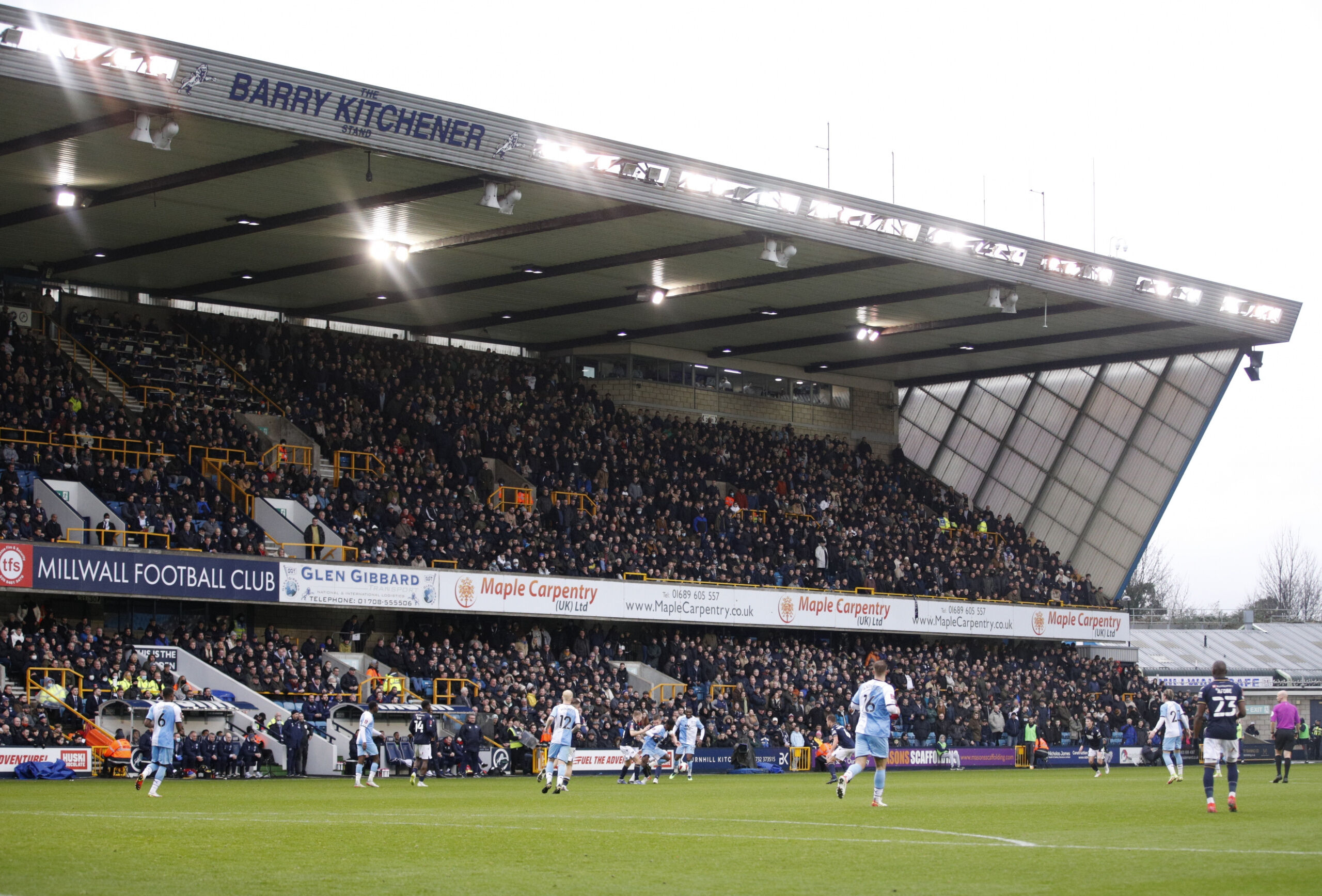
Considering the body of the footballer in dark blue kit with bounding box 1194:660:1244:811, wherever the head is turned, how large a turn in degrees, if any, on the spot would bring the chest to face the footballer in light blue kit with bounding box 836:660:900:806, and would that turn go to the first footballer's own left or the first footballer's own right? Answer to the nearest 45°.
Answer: approximately 90° to the first footballer's own left

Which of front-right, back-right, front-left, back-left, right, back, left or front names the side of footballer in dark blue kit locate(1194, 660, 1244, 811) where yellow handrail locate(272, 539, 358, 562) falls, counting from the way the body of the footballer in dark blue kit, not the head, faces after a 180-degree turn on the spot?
back-right

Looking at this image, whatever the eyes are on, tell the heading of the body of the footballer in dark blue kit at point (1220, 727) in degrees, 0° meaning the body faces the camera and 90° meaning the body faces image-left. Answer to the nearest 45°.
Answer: approximately 180°

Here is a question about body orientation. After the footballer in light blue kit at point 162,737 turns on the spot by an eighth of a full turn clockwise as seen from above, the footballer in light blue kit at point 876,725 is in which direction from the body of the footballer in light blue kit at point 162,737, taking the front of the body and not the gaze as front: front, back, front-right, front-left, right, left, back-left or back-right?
front-right

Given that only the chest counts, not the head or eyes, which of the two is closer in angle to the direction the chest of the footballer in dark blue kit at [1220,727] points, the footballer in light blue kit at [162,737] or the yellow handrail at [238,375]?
the yellow handrail

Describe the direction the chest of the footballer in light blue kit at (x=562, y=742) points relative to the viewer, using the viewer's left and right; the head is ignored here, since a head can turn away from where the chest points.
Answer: facing away from the viewer

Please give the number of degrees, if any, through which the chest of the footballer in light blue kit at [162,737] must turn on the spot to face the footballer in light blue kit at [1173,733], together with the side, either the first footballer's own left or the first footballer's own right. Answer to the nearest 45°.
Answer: approximately 45° to the first footballer's own right

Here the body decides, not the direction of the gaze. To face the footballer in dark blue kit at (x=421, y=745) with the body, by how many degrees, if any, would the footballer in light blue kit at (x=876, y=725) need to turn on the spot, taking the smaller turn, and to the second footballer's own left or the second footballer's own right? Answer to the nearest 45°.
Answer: approximately 90° to the second footballer's own left

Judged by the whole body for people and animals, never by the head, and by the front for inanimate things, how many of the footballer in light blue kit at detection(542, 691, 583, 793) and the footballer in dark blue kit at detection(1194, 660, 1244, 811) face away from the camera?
2

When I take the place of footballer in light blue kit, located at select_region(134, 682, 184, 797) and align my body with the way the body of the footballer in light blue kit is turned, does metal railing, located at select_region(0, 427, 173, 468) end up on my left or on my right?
on my left

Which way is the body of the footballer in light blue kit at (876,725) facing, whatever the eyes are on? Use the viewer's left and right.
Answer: facing away from the viewer and to the right of the viewer
